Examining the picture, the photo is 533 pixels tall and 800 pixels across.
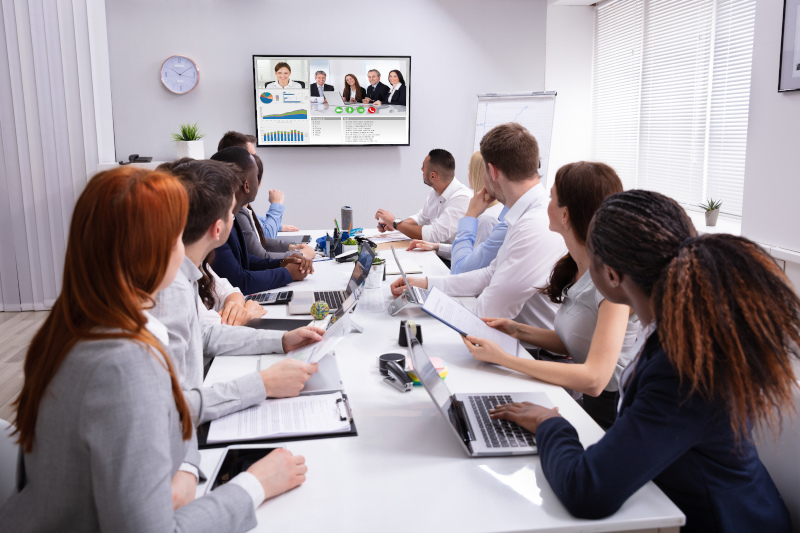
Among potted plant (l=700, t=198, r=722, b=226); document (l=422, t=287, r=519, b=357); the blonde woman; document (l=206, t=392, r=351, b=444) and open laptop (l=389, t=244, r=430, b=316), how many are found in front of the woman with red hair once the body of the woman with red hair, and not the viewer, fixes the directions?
5

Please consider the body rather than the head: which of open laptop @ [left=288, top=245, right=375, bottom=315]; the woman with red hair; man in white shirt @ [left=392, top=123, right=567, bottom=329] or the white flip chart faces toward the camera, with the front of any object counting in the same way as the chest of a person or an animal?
the white flip chart

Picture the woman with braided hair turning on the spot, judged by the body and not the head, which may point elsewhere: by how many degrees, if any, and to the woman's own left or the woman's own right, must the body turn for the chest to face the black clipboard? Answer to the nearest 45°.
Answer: approximately 45° to the woman's own left

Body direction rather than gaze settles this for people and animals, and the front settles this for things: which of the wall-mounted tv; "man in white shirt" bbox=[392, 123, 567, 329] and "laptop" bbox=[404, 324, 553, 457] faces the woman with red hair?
the wall-mounted tv

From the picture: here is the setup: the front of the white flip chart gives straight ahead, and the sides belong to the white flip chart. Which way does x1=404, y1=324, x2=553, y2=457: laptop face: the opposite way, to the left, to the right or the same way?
to the left

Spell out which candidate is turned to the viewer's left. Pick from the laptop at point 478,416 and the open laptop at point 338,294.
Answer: the open laptop

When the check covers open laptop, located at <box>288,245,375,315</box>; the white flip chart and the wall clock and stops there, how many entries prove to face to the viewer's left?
1

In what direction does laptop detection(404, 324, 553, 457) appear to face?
to the viewer's right

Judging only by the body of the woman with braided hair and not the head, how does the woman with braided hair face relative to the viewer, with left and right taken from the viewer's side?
facing away from the viewer and to the left of the viewer

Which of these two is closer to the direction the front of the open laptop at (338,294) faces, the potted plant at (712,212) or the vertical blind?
the vertical blind

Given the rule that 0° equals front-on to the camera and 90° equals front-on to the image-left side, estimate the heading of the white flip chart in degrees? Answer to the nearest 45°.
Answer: approximately 0°

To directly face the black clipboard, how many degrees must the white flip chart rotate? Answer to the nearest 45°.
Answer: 0° — it already faces it

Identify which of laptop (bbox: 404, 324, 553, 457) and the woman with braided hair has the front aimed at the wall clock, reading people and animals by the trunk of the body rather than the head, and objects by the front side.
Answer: the woman with braided hair

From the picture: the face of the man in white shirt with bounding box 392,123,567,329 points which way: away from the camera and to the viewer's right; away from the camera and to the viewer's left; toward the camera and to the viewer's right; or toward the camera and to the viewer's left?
away from the camera and to the viewer's left

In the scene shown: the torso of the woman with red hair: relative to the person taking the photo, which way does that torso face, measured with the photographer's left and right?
facing away from the viewer and to the right of the viewer

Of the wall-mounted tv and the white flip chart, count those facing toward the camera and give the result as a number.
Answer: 2

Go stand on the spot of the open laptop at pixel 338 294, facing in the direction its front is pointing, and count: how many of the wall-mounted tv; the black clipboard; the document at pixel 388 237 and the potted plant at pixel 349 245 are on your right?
3
